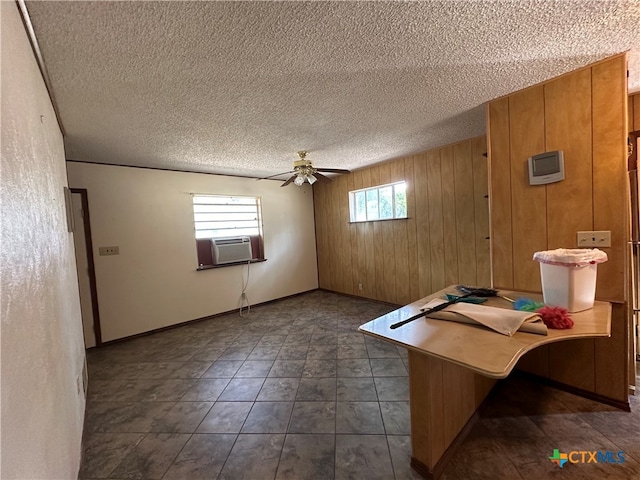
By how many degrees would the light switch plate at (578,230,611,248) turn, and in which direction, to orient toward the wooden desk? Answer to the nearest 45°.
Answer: approximately 45° to its right

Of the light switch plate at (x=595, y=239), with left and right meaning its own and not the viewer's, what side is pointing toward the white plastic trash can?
front

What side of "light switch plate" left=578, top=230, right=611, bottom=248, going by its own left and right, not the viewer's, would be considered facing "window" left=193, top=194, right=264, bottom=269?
right

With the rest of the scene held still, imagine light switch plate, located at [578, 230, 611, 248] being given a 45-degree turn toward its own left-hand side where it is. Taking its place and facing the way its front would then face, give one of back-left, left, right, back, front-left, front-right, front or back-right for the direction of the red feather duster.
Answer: front-right

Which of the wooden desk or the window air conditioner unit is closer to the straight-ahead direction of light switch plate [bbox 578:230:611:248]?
the wooden desk

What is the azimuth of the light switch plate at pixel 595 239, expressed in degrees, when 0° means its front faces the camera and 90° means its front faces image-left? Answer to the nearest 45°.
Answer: approximately 0°

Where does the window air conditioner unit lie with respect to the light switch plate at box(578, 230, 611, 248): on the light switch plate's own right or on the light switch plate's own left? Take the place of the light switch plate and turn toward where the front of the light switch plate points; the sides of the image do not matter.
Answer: on the light switch plate's own right

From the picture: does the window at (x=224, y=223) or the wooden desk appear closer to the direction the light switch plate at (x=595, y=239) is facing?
the wooden desk
